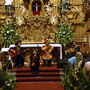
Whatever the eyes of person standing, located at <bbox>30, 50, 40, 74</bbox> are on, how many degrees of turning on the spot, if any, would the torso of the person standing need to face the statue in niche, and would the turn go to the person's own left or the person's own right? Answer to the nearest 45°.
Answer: approximately 180°

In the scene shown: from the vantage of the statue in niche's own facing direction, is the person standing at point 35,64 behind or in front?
in front

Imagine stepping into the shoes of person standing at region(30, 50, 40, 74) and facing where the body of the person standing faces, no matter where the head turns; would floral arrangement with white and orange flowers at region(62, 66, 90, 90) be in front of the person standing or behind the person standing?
in front

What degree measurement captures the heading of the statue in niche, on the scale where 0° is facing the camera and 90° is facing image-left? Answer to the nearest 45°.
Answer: approximately 0°

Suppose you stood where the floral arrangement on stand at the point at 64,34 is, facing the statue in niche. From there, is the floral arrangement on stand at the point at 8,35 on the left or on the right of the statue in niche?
left

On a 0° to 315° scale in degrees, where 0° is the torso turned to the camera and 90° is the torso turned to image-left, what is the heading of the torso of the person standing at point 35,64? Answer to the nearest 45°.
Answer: approximately 0°

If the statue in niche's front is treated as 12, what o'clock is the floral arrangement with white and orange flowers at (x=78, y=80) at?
The floral arrangement with white and orange flowers is roughly at 12 o'clock from the statue in niche.

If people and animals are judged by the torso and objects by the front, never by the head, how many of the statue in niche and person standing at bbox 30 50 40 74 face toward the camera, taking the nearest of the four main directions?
2
